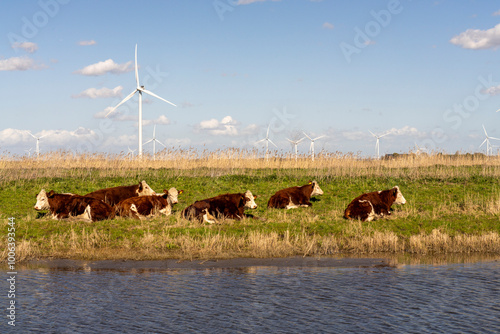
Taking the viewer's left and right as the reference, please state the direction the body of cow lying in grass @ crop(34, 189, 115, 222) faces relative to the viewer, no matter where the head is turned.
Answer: facing to the left of the viewer

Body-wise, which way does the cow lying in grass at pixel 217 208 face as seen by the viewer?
to the viewer's right

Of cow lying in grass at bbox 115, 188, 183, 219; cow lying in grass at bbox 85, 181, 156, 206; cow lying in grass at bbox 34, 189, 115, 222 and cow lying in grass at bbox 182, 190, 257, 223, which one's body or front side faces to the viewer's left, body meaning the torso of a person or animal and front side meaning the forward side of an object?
cow lying in grass at bbox 34, 189, 115, 222

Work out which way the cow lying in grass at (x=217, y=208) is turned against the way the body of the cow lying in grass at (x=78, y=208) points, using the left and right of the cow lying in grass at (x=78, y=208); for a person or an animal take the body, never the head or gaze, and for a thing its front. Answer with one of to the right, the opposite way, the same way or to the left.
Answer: the opposite way

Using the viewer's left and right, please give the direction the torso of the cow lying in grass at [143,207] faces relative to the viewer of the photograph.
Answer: facing to the right of the viewer

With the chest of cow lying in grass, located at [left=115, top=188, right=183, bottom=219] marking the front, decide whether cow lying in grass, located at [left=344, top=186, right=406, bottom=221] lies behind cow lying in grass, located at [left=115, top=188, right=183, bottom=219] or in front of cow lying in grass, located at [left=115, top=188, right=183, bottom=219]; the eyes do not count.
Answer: in front

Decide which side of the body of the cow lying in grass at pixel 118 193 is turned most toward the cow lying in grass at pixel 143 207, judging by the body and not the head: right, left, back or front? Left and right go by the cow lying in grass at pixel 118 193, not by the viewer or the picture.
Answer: right

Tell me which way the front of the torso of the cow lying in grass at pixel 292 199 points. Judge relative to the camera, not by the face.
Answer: to the viewer's right

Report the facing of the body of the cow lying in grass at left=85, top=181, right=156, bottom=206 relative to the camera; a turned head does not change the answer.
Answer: to the viewer's right

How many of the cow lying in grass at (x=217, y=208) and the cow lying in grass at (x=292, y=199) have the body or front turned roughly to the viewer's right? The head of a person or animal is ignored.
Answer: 2

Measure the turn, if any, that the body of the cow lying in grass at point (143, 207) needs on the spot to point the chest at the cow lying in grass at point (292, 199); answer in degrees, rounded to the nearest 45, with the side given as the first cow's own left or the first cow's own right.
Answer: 0° — it already faces it

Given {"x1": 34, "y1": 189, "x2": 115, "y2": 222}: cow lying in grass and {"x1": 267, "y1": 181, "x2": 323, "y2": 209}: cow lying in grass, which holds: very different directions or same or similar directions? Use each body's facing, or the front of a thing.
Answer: very different directions

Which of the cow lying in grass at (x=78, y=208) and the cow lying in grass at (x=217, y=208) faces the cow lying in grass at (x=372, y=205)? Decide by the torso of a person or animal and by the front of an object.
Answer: the cow lying in grass at (x=217, y=208)

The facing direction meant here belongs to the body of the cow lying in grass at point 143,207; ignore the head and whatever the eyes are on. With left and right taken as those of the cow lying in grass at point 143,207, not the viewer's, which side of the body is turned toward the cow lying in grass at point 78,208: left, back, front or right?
back

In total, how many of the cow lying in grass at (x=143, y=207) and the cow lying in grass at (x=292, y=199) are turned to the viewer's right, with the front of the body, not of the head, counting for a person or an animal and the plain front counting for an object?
2

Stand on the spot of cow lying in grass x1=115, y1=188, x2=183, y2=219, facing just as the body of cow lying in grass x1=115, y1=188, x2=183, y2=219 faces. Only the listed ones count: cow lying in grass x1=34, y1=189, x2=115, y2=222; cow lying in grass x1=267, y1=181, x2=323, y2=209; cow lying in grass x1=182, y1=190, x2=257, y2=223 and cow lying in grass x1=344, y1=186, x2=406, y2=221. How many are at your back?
1

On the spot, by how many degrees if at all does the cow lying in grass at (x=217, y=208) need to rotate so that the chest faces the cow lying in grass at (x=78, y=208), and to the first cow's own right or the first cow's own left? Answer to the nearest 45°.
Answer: approximately 180°
